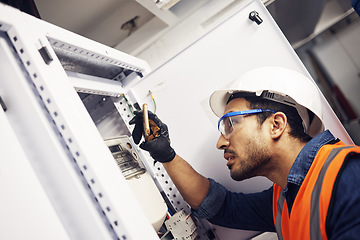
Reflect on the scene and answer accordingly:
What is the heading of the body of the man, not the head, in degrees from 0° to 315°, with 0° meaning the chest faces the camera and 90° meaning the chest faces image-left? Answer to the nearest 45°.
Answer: approximately 90°

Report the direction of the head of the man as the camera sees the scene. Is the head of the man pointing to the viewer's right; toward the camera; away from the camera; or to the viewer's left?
to the viewer's left
